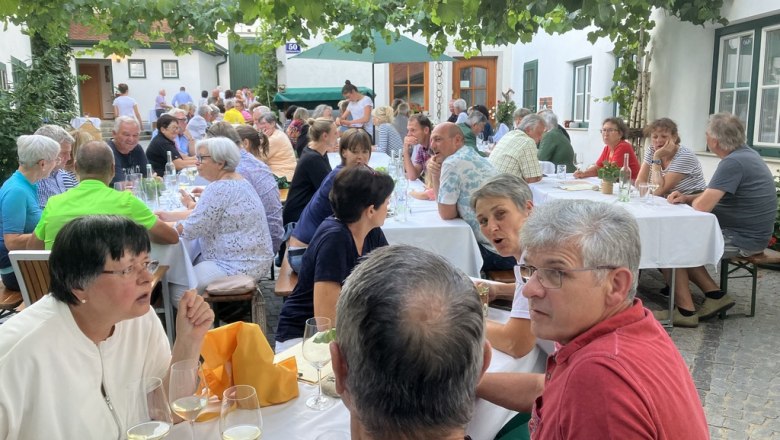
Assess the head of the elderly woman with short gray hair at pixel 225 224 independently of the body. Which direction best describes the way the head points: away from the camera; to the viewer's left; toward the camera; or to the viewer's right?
to the viewer's left

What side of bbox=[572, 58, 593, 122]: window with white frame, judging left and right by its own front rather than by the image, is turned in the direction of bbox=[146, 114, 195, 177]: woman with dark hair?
front

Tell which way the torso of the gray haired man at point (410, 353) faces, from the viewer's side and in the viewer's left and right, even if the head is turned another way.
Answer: facing away from the viewer

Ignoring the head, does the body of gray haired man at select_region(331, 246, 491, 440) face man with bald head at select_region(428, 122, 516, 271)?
yes

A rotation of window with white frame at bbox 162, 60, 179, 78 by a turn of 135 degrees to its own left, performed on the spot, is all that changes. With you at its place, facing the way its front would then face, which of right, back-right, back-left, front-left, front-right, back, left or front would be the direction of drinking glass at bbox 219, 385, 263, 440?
back-right

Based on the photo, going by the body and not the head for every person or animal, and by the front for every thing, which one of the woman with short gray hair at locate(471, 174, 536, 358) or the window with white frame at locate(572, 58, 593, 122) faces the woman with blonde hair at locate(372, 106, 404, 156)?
the window with white frame

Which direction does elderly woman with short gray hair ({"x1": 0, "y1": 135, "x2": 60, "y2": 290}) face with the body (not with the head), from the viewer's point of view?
to the viewer's right

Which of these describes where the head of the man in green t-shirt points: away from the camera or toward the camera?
away from the camera

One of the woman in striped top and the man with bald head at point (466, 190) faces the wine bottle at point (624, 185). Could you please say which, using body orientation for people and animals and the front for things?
the woman in striped top

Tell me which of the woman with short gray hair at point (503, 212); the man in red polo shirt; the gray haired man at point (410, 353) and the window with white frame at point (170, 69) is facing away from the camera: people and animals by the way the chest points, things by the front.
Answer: the gray haired man

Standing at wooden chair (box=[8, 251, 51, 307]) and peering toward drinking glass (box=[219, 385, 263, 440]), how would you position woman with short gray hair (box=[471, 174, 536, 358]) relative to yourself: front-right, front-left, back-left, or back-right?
front-left

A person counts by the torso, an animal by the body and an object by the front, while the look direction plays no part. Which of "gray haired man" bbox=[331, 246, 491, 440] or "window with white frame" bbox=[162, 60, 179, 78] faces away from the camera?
the gray haired man

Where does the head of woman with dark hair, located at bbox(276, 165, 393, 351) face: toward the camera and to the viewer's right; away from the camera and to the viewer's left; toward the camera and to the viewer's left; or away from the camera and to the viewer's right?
away from the camera and to the viewer's right

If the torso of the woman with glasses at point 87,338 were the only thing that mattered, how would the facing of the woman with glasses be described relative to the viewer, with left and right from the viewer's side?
facing the viewer and to the right of the viewer
